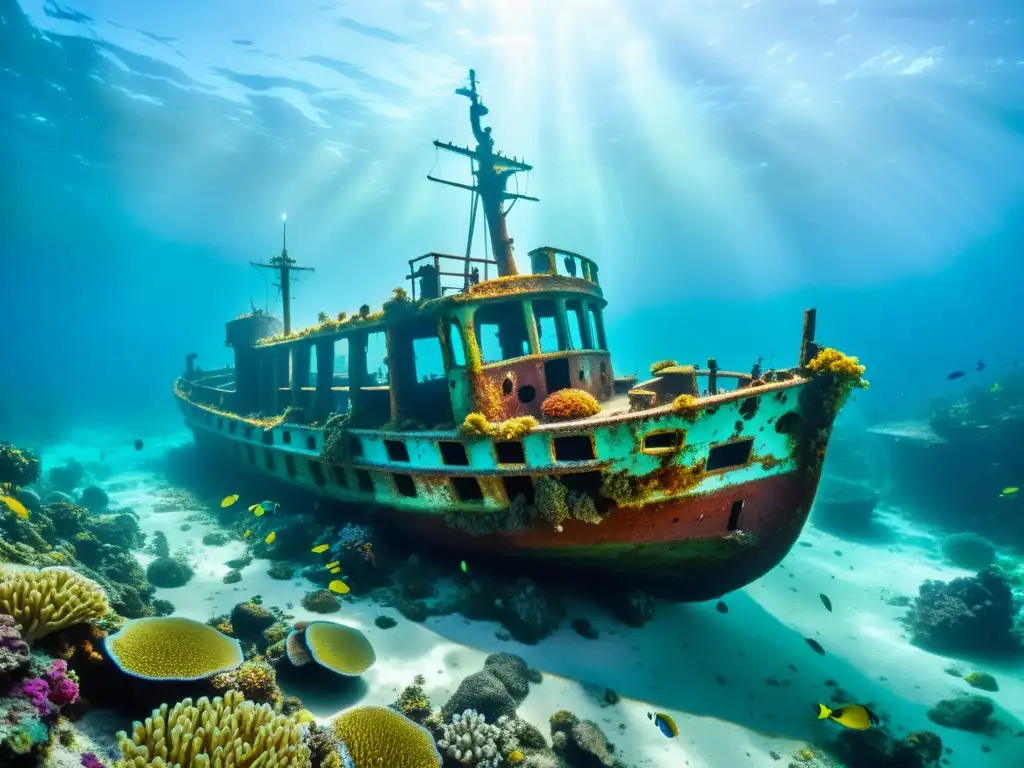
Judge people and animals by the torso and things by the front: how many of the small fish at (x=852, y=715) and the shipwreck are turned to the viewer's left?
0

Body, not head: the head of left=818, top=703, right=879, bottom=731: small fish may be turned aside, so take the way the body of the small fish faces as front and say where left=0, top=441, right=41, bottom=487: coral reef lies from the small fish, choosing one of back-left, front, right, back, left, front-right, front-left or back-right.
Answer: back

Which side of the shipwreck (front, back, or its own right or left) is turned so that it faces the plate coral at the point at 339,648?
right

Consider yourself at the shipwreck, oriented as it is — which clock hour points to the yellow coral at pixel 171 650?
The yellow coral is roughly at 3 o'clock from the shipwreck.

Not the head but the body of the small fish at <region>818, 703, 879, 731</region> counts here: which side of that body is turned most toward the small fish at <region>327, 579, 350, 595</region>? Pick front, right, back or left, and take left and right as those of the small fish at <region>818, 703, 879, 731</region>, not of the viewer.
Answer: back

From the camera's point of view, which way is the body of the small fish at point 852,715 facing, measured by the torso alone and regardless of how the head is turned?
to the viewer's right

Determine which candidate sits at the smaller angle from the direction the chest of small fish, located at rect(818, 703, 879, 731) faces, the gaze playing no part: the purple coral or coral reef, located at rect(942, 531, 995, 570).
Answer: the coral reef

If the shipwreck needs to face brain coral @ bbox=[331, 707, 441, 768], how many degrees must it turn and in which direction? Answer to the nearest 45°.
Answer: approximately 90° to its right
